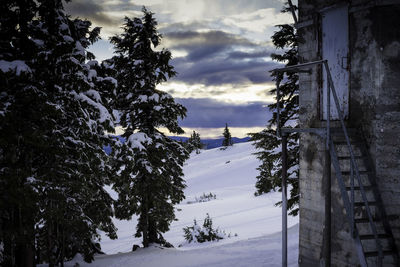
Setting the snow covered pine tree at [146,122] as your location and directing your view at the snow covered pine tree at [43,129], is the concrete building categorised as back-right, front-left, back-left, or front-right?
front-left

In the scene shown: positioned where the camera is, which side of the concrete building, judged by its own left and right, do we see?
front
